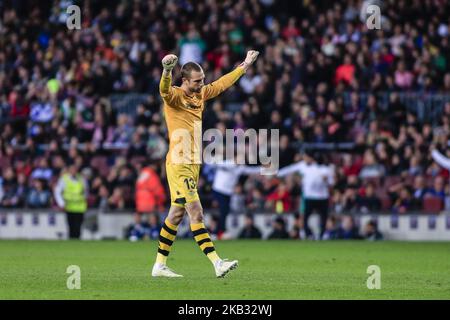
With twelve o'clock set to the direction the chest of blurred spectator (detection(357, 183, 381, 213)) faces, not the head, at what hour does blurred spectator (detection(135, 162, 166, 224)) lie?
blurred spectator (detection(135, 162, 166, 224)) is roughly at 3 o'clock from blurred spectator (detection(357, 183, 381, 213)).

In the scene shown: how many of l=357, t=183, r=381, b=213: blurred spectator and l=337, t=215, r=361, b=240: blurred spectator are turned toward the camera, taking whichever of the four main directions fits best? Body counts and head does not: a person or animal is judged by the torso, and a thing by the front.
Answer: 2

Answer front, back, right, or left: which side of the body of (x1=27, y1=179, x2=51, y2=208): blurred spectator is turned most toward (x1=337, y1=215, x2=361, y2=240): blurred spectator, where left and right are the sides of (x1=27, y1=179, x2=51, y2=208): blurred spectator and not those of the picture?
left

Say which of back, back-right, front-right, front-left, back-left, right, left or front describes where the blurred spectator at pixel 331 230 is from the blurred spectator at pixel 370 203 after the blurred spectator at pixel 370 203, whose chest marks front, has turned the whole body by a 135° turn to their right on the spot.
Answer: front-left
